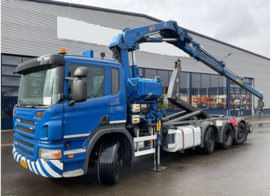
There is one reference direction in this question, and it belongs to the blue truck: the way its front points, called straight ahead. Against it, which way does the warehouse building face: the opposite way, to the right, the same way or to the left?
to the left

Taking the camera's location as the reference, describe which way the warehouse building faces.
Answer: facing the viewer and to the right of the viewer

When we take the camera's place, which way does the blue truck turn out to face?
facing the viewer and to the left of the viewer

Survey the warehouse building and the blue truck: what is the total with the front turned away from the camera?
0
